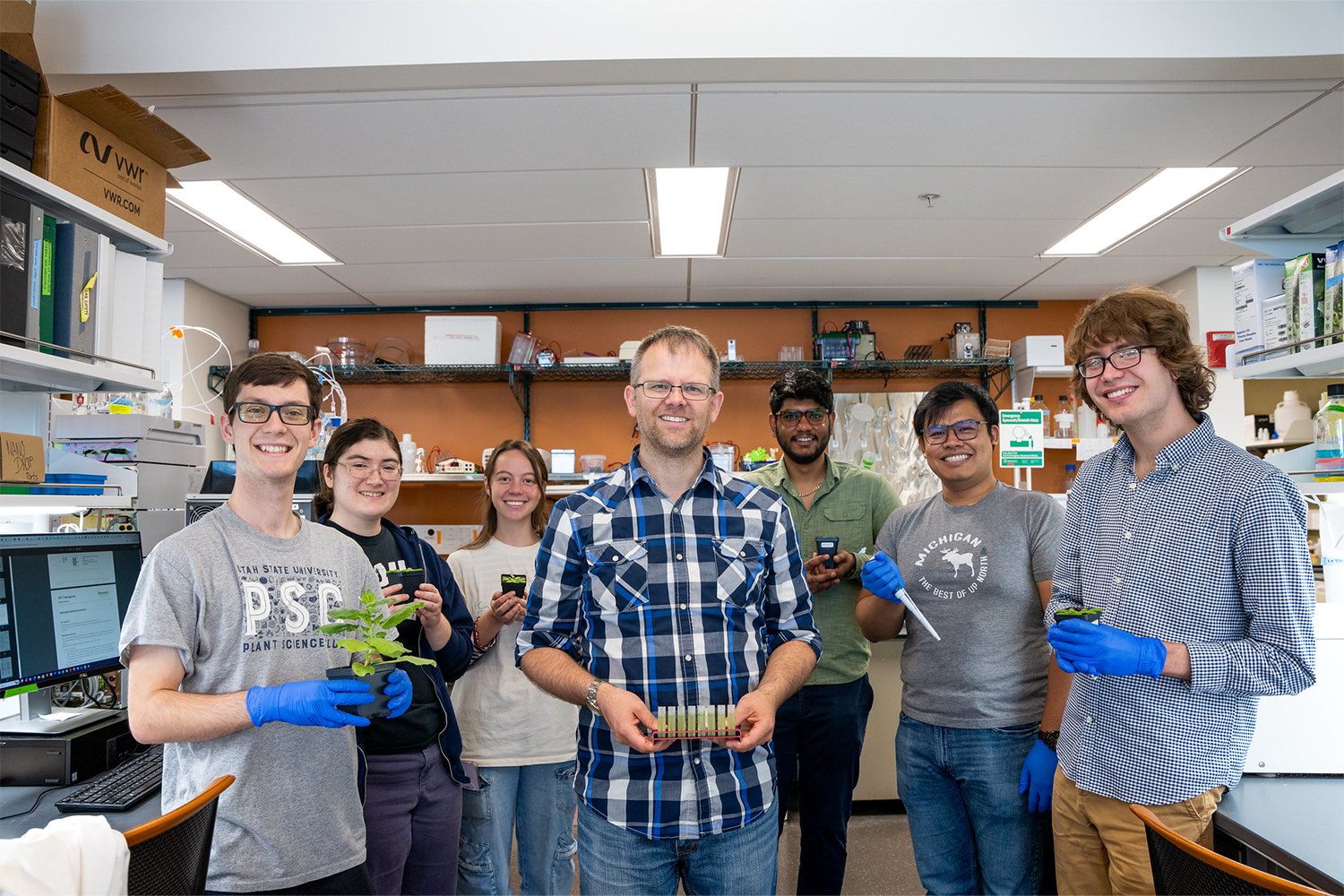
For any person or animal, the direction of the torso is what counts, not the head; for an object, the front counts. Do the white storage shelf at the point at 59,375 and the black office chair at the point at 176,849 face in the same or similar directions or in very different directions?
very different directions

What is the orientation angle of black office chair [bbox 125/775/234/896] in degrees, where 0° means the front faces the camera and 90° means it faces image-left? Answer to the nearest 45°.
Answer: approximately 135°

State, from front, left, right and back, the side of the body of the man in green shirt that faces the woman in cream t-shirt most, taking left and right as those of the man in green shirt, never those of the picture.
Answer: right

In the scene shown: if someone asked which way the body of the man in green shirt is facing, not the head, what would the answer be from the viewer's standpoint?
toward the camera

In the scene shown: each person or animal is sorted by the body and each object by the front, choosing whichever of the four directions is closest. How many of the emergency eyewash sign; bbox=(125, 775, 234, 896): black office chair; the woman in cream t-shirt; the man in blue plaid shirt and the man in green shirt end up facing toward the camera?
4

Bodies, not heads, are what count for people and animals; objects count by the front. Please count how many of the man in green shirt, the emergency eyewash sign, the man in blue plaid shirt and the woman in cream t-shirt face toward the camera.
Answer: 4

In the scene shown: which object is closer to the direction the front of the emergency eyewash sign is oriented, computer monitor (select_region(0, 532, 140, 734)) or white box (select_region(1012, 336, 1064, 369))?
the computer monitor

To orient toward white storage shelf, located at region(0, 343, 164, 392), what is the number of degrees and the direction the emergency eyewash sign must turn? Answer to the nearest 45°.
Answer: approximately 45° to its right

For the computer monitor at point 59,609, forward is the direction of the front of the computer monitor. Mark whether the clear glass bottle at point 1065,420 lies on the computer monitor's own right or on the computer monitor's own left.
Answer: on the computer monitor's own left

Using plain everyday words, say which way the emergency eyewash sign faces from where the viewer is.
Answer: facing the viewer

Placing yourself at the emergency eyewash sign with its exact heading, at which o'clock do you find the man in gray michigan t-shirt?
The man in gray michigan t-shirt is roughly at 12 o'clock from the emergency eyewash sign.

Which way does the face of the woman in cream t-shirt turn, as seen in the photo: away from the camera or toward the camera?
toward the camera

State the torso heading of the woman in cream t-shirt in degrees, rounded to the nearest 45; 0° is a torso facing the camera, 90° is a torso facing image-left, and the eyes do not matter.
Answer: approximately 0°

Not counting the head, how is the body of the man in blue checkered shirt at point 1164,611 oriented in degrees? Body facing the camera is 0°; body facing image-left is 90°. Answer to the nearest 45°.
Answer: approximately 45°

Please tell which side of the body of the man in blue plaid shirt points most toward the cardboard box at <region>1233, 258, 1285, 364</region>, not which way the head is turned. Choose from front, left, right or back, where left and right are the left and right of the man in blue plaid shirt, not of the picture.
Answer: left

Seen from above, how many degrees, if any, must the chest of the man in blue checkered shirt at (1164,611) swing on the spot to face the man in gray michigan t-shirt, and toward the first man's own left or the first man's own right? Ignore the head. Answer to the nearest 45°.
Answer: approximately 90° to the first man's own right

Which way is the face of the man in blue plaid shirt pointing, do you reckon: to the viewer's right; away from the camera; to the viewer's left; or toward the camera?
toward the camera

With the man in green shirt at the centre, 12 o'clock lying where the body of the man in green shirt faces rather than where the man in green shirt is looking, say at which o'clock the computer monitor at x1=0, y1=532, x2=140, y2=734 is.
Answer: The computer monitor is roughly at 2 o'clock from the man in green shirt.

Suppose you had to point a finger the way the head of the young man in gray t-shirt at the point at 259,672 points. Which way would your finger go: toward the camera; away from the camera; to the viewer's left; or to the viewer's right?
toward the camera
